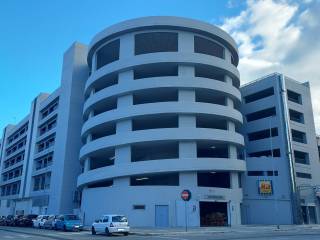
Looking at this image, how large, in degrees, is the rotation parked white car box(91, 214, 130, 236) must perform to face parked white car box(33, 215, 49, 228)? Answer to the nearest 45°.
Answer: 0° — it already faces it

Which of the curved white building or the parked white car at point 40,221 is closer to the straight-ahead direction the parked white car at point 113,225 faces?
the parked white car

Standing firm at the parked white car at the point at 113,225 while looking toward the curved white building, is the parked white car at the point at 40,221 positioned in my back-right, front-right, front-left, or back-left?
front-left

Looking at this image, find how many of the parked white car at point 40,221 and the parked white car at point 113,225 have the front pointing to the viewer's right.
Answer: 0

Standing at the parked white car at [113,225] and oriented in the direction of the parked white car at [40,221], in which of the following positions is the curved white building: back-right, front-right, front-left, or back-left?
front-right

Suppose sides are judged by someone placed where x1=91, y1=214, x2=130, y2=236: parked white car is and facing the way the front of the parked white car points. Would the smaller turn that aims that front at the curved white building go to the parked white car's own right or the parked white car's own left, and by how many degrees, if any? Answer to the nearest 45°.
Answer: approximately 90° to the parked white car's own right

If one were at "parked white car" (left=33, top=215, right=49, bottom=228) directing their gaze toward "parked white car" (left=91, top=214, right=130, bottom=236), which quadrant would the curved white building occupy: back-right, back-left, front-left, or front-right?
front-left
